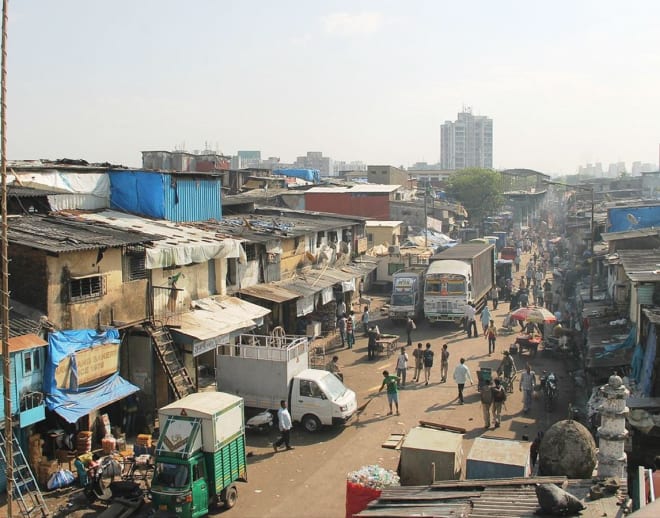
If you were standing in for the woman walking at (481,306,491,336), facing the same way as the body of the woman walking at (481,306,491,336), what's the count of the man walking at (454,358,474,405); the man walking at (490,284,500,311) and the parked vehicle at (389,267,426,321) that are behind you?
1

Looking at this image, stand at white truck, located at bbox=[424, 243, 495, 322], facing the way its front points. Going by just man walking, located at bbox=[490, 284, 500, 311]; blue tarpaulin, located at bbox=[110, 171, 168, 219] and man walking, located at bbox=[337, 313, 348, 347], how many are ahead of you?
2

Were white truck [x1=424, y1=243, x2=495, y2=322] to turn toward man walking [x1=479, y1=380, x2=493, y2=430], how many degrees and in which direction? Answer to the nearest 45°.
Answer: approximately 45° to its left

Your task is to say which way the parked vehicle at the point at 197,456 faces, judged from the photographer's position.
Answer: facing the viewer and to the left of the viewer

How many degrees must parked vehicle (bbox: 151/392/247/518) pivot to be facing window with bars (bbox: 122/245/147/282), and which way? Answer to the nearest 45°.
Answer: approximately 135° to its right

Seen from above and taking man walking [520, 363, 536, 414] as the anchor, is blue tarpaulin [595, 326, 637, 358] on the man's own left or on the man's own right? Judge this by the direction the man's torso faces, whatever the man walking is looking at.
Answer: on the man's own right

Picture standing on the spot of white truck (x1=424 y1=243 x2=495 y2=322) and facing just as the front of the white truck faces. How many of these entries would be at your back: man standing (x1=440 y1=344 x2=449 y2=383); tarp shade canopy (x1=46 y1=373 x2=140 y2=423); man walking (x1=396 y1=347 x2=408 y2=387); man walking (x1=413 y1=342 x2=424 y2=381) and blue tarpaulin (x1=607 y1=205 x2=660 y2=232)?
1

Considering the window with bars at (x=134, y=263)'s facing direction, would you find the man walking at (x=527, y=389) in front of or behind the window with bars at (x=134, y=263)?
in front

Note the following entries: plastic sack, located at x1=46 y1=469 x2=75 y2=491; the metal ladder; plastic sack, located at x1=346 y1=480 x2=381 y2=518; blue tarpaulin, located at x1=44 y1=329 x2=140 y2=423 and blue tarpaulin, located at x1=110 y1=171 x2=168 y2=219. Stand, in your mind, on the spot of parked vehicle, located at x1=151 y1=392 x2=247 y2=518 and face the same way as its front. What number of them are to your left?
1

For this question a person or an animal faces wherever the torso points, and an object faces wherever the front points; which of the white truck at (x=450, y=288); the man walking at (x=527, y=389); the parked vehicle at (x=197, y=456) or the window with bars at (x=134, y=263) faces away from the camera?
the man walking

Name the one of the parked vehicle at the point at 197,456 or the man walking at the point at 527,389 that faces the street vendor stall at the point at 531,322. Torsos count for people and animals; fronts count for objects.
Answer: the man walking
